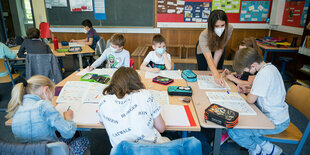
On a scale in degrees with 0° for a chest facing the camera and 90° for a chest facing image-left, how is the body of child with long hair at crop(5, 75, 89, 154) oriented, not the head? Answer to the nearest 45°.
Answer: approximately 225°

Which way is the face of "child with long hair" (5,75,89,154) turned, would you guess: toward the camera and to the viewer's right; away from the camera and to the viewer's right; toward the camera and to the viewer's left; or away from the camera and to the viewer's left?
away from the camera and to the viewer's right

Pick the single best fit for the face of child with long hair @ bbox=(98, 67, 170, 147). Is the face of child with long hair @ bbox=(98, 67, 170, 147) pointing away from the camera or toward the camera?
away from the camera

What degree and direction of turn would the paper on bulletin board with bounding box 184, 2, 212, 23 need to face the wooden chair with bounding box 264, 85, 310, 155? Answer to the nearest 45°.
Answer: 0° — it already faces it

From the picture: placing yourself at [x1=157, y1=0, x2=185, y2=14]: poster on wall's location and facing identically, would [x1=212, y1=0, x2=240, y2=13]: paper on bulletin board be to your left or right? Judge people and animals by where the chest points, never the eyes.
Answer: on your left

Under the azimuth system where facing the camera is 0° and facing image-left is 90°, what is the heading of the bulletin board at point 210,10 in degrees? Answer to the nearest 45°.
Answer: approximately 0°

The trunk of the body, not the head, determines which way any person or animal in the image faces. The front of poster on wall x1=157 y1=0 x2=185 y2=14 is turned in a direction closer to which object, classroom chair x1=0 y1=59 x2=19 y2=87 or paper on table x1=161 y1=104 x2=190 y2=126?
the paper on table

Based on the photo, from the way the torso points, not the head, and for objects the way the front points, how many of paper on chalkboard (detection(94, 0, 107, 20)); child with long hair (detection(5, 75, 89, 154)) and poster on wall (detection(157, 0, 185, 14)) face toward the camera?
2

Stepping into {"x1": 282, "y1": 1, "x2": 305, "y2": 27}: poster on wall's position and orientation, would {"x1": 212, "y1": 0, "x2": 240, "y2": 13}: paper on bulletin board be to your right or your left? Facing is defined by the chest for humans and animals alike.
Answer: on your right

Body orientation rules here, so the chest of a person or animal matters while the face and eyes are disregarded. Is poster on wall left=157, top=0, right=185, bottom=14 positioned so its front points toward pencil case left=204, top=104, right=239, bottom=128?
yes

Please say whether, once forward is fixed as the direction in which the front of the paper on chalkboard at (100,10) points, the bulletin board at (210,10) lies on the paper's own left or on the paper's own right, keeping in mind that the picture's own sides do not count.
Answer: on the paper's own left

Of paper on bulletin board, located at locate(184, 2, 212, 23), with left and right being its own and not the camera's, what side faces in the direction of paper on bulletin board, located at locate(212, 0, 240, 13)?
left

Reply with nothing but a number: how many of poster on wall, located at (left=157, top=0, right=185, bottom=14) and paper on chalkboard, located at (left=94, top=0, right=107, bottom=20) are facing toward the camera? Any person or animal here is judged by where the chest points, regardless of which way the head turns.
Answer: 2
